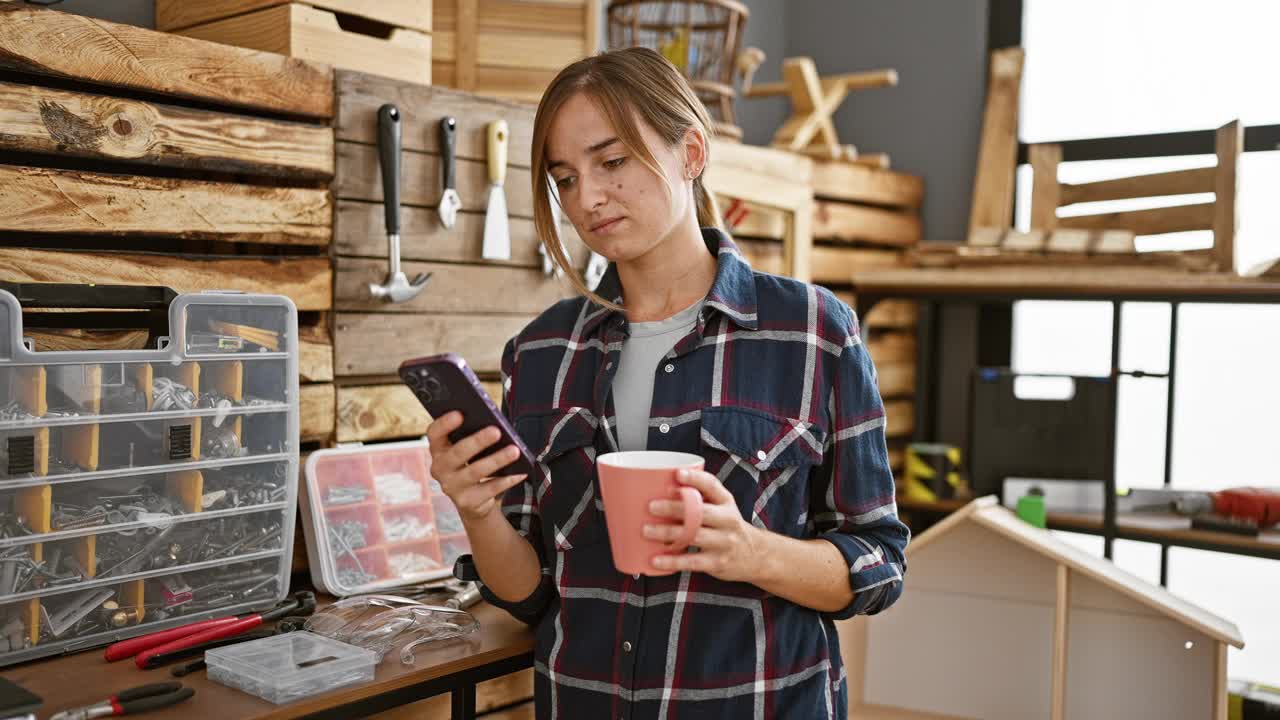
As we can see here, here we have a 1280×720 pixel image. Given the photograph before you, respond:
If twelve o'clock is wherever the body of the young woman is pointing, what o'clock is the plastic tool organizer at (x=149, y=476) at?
The plastic tool organizer is roughly at 2 o'clock from the young woman.

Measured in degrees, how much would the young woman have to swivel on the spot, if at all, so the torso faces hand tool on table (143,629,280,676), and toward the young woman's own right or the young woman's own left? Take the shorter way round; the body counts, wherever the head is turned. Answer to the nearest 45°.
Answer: approximately 45° to the young woman's own right

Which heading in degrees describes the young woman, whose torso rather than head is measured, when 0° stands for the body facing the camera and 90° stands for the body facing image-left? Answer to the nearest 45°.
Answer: approximately 45°

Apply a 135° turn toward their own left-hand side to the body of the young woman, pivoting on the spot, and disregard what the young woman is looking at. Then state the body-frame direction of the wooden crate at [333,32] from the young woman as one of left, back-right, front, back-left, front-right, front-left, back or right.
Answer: back-left

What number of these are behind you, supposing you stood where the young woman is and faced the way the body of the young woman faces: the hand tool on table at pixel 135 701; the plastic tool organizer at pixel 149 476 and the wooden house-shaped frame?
1

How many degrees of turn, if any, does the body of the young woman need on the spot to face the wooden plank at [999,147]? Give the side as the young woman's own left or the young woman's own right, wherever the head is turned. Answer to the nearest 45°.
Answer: approximately 180°

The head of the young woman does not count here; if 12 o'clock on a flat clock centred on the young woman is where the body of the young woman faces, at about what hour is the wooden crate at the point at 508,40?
The wooden crate is roughly at 4 o'clock from the young woman.

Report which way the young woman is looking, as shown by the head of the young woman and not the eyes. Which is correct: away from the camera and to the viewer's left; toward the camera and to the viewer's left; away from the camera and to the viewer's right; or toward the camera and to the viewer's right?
toward the camera and to the viewer's left

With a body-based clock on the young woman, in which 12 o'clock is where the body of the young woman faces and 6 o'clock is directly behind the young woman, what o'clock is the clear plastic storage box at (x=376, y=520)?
The clear plastic storage box is roughly at 3 o'clock from the young woman.

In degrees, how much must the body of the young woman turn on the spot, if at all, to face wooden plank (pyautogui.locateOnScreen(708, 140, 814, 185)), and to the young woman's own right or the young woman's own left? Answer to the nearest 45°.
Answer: approximately 135° to the young woman's own right
